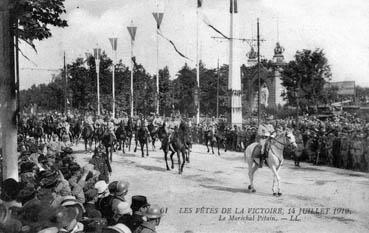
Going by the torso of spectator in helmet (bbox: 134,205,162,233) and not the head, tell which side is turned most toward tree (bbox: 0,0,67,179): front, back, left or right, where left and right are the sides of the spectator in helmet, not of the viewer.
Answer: left

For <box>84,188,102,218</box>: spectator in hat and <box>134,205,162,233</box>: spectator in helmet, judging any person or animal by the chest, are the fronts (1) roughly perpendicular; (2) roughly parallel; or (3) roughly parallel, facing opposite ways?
roughly parallel

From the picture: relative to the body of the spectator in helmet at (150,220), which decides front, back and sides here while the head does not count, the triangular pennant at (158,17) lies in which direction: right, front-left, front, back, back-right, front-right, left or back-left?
front-left

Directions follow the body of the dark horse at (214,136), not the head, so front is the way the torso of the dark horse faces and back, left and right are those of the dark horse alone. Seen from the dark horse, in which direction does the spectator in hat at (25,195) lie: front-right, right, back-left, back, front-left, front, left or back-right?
front-right

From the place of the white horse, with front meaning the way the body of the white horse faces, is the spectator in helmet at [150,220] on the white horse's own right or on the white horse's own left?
on the white horse's own right

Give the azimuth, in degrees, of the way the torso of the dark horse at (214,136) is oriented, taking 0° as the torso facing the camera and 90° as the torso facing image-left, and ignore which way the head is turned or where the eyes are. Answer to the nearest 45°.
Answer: approximately 315°

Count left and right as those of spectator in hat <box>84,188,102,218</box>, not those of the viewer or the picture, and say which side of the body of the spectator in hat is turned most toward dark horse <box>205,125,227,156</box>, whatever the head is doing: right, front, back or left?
front

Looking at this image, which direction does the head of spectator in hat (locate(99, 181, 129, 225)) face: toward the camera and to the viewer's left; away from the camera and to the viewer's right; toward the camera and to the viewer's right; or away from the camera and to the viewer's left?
away from the camera and to the viewer's right

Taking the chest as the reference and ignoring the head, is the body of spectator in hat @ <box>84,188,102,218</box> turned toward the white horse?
yes

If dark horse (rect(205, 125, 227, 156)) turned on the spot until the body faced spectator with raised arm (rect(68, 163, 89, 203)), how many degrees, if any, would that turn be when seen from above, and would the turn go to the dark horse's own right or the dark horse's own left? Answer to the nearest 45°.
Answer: approximately 45° to the dark horse's own right

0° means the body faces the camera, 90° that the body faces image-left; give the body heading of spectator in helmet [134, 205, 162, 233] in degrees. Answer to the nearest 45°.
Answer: approximately 225°
